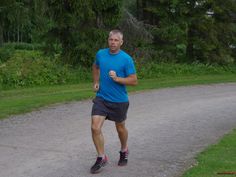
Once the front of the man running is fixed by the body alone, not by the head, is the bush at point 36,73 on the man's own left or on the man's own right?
on the man's own right

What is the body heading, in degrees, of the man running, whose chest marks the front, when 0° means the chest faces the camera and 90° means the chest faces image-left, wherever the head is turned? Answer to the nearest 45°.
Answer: approximately 45°

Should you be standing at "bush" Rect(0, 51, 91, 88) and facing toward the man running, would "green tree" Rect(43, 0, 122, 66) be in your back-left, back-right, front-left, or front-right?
back-left

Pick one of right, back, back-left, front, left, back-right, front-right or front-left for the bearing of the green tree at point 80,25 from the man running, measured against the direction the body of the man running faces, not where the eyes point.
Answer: back-right

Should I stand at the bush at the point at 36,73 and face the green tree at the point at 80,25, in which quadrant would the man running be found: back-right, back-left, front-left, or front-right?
back-right
